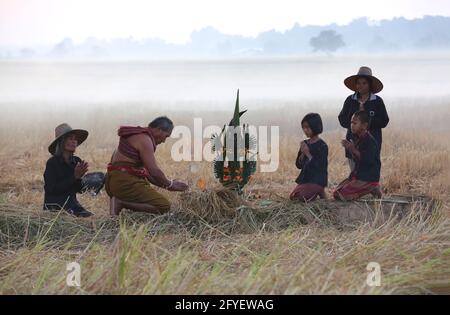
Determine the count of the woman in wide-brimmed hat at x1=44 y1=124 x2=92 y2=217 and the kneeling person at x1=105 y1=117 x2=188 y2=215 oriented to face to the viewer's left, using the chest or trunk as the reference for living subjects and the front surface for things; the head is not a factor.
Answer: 0

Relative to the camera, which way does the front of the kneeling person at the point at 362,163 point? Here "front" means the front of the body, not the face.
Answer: to the viewer's left

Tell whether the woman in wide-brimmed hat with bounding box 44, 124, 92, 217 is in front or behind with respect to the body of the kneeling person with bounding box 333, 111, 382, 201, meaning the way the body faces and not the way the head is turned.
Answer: in front

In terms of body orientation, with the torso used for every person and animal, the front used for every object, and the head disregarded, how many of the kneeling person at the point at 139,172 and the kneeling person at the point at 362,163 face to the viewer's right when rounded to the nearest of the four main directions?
1

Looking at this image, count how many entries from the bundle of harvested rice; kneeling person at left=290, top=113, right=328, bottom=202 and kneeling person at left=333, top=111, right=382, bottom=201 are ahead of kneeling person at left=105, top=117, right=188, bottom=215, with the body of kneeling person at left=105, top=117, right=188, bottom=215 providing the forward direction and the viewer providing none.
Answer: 3

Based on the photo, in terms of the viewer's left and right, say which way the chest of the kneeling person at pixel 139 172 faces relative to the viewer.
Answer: facing to the right of the viewer

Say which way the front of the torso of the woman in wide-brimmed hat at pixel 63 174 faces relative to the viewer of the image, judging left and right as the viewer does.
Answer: facing the viewer and to the right of the viewer

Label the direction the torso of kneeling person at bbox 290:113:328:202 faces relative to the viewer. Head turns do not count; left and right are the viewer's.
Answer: facing the viewer and to the left of the viewer

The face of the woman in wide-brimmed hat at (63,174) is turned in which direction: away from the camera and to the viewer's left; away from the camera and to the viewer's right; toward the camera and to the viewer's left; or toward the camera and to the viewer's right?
toward the camera and to the viewer's right

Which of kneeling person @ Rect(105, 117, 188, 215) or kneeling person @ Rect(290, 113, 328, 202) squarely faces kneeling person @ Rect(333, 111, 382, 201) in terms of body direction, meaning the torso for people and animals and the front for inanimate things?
kneeling person @ Rect(105, 117, 188, 215)

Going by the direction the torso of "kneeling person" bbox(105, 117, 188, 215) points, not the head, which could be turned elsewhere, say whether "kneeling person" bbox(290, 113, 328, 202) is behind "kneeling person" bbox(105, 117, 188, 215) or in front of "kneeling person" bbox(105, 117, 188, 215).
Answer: in front

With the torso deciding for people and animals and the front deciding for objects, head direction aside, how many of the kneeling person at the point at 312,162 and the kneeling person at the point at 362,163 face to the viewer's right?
0

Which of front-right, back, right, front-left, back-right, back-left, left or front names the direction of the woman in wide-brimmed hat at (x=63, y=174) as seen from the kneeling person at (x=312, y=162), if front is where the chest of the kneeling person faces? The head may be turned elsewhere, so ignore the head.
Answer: front-right

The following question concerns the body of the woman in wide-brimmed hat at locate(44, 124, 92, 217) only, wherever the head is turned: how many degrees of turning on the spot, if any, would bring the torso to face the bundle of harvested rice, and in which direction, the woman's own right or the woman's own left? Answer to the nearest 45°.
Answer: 0° — they already face it

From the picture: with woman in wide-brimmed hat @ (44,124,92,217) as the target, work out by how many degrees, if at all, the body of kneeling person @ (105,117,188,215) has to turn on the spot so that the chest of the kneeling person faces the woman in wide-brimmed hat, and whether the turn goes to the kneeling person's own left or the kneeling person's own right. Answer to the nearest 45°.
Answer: approximately 135° to the kneeling person's own left
